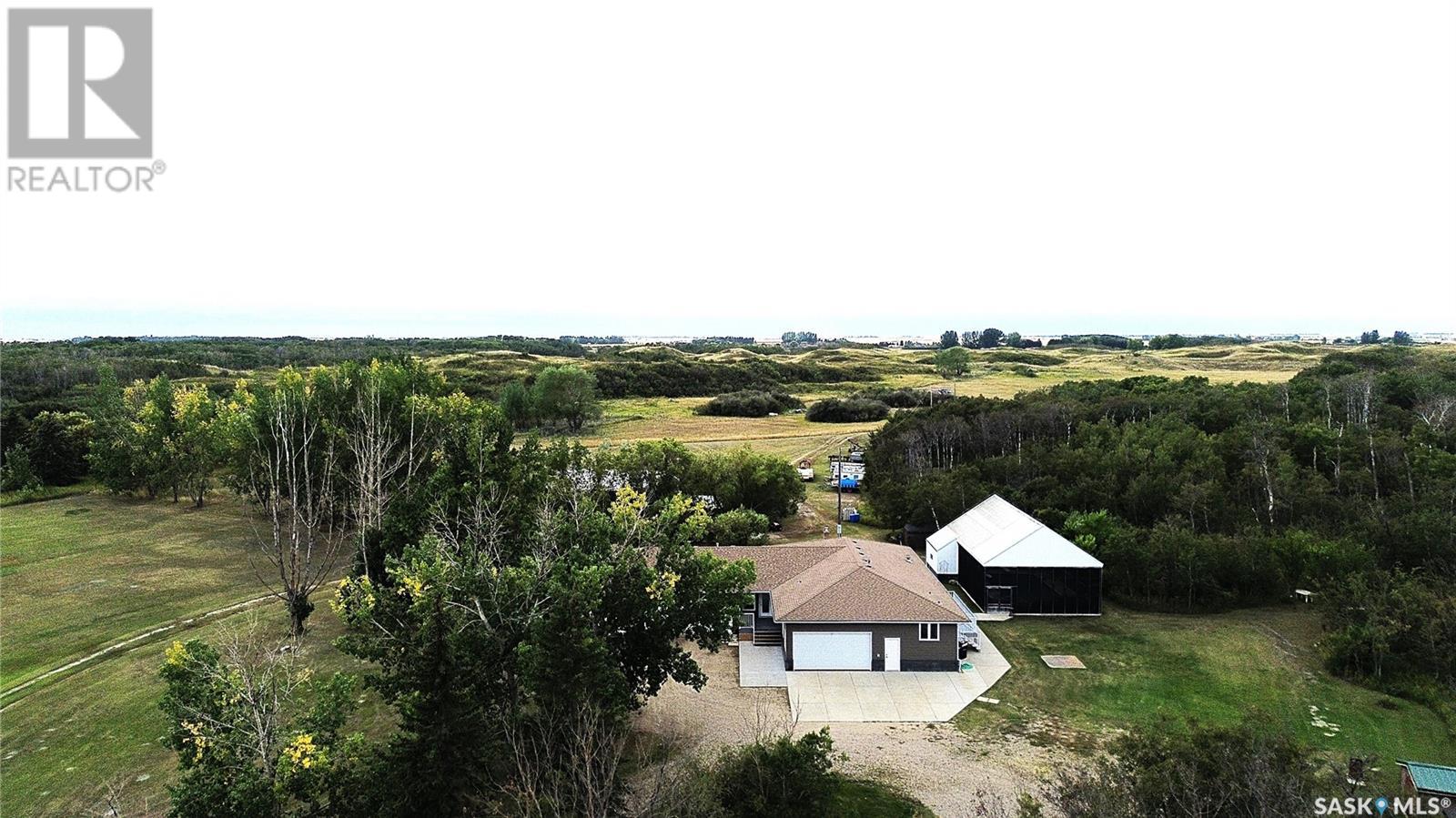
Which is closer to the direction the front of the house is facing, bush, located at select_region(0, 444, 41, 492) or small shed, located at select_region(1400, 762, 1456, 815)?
the small shed

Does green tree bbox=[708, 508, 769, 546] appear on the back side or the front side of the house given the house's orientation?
on the back side

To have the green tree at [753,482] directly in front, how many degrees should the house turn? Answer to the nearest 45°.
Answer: approximately 180°

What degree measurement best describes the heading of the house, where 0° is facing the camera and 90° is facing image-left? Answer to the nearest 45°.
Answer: approximately 0°
